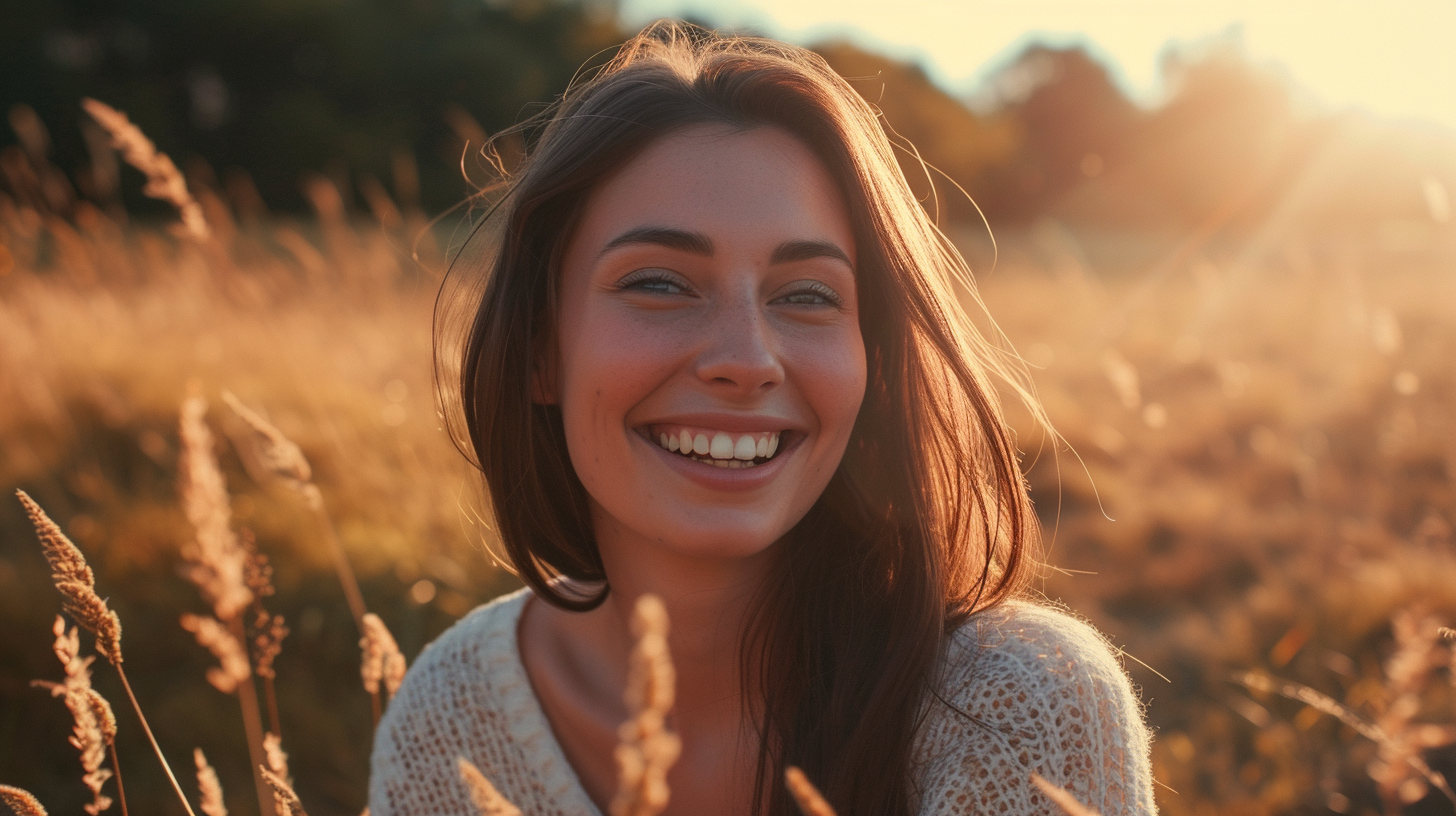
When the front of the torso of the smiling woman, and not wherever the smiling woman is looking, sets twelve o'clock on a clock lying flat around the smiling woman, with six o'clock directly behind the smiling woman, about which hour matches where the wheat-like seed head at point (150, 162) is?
The wheat-like seed head is roughly at 4 o'clock from the smiling woman.

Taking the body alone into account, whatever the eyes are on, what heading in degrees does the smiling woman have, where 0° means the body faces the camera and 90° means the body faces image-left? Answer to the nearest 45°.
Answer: approximately 0°

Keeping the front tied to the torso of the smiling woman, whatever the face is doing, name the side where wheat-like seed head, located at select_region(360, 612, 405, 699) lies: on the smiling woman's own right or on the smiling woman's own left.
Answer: on the smiling woman's own right

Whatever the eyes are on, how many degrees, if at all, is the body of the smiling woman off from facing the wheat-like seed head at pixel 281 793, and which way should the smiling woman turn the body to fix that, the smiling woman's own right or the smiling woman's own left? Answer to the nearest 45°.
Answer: approximately 45° to the smiling woman's own right
